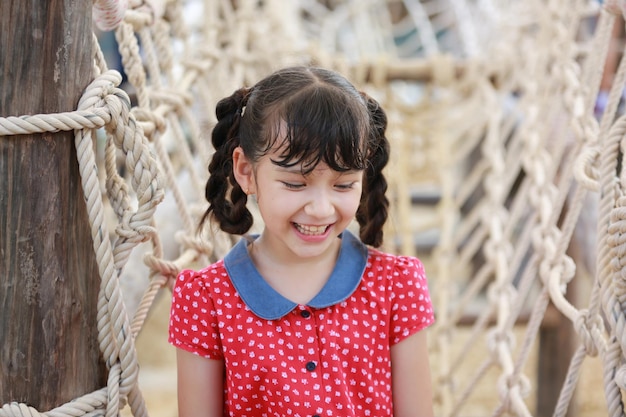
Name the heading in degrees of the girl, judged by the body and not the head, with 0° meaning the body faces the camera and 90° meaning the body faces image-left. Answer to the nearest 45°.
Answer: approximately 0°
